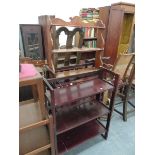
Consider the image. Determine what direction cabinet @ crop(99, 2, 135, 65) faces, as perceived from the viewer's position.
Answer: facing the viewer and to the right of the viewer

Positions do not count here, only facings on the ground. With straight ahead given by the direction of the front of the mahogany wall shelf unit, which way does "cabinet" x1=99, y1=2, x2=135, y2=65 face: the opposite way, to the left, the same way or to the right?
the same way

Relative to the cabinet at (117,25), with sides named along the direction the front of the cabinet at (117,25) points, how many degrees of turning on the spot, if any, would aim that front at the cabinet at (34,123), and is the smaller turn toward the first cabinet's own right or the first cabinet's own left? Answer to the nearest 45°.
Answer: approximately 45° to the first cabinet's own right

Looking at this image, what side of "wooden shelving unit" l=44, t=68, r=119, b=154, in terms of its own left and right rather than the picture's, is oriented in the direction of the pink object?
right

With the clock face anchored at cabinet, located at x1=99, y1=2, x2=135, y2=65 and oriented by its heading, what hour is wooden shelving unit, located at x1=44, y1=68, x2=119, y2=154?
The wooden shelving unit is roughly at 2 o'clock from the cabinet.

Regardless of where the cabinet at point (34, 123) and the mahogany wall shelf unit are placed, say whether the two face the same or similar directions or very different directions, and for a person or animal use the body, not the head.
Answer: same or similar directions

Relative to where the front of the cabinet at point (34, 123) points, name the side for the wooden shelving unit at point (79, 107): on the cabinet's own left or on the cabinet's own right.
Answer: on the cabinet's own left
